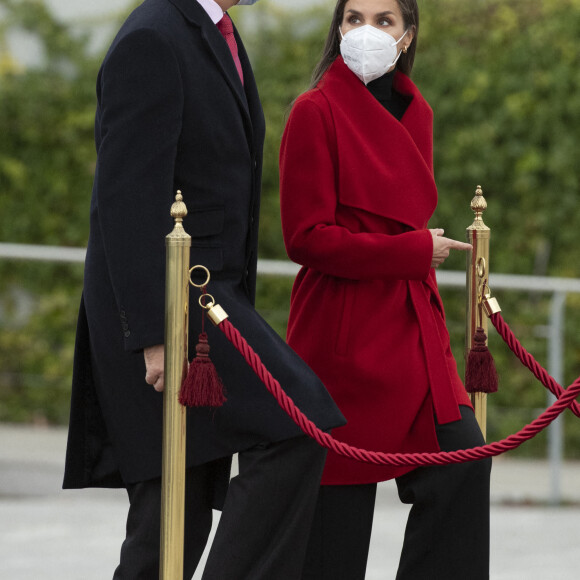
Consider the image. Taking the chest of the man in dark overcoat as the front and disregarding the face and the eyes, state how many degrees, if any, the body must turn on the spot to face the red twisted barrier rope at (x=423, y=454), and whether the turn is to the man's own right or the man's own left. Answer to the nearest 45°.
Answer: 0° — they already face it

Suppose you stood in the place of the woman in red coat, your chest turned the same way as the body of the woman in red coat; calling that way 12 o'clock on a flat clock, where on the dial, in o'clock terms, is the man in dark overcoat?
The man in dark overcoat is roughly at 3 o'clock from the woman in red coat.

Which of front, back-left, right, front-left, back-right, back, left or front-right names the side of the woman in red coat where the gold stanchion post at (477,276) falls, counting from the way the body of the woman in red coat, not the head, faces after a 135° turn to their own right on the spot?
back-right

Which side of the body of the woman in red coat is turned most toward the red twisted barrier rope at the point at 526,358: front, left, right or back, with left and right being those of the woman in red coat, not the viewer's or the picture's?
left

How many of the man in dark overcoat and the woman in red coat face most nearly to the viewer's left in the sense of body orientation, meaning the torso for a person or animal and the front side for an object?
0

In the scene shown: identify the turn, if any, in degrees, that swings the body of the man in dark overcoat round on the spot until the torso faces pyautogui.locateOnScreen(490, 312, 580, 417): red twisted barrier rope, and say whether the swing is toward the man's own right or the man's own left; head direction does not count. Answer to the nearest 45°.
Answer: approximately 45° to the man's own left

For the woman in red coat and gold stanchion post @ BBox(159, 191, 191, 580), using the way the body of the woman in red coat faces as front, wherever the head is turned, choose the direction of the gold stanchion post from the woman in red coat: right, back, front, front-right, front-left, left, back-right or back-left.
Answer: right

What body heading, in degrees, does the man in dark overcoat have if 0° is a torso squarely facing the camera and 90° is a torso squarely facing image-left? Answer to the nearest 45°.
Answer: approximately 270°

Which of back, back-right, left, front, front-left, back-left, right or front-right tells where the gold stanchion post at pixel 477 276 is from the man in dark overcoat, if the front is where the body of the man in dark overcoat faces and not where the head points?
front-left
